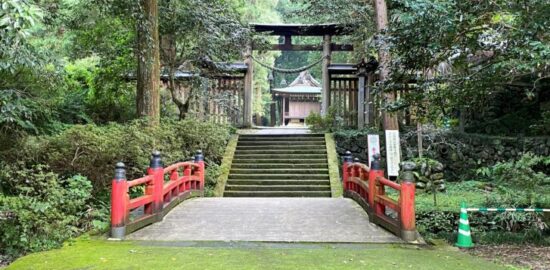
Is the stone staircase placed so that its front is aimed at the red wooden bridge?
yes

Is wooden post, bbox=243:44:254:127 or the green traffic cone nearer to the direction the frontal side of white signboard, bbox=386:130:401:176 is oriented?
the green traffic cone

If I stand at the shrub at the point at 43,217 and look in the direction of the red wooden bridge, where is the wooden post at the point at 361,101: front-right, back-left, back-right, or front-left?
front-left

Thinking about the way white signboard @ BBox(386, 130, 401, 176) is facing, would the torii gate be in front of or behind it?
behind

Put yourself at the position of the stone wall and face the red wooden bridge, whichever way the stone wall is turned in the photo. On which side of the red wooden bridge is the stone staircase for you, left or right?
right

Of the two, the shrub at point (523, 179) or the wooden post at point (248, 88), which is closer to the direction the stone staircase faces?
the shrub

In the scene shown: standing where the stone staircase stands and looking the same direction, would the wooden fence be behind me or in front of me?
behind

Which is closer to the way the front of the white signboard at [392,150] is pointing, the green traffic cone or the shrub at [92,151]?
the green traffic cone

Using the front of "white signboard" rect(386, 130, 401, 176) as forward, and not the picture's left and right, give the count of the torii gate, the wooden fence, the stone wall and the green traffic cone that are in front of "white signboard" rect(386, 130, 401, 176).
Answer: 1

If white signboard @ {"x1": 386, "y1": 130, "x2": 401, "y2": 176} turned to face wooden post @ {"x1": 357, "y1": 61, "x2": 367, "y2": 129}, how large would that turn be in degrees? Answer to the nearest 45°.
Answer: approximately 180°

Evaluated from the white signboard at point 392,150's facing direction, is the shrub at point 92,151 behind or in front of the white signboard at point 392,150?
in front

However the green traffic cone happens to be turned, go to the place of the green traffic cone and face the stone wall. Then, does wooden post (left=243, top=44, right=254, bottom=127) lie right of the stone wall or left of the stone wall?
left

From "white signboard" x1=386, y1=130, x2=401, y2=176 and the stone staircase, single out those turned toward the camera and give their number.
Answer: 2

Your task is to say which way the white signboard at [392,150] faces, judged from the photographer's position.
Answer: facing the viewer
